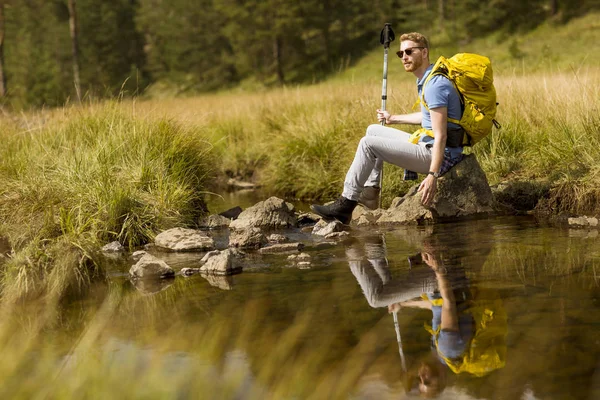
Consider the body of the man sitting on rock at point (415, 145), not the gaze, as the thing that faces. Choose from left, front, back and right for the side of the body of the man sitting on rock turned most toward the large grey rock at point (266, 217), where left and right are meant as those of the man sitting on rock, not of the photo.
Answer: front

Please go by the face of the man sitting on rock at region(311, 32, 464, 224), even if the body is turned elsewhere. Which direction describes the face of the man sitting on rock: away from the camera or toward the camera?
toward the camera

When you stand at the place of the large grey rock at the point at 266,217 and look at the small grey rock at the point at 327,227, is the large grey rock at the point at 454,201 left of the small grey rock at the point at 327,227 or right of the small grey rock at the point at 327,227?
left

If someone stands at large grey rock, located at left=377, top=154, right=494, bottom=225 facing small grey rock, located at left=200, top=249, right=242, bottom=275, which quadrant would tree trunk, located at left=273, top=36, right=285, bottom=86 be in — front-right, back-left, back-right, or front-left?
back-right

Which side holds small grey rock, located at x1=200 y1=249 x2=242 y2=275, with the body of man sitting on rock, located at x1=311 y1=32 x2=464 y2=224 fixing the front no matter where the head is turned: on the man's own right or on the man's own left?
on the man's own left

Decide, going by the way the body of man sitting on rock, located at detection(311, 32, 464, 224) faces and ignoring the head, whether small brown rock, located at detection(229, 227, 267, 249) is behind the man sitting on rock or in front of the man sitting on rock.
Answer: in front

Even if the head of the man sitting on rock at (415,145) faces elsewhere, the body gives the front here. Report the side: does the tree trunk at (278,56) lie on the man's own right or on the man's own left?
on the man's own right

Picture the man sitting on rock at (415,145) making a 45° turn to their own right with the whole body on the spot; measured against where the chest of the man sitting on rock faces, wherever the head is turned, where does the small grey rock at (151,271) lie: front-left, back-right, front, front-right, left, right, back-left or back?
left

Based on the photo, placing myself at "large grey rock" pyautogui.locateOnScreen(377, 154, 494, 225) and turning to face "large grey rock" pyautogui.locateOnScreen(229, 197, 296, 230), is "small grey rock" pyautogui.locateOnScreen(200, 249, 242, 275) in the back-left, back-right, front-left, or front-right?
front-left

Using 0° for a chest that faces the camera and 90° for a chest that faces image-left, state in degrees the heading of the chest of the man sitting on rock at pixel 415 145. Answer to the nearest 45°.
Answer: approximately 90°
